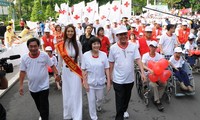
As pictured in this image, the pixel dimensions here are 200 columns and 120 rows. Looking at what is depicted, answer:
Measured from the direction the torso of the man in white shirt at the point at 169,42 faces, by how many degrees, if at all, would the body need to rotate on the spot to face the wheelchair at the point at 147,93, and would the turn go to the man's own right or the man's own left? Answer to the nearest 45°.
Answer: approximately 45° to the man's own right

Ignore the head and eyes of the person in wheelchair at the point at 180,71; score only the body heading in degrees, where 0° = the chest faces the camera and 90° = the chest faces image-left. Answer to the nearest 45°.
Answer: approximately 315°

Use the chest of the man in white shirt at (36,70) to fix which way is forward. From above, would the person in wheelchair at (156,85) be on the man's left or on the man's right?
on the man's left

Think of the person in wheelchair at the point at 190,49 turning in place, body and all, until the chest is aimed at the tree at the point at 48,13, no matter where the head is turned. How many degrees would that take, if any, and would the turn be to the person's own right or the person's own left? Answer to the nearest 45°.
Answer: approximately 180°

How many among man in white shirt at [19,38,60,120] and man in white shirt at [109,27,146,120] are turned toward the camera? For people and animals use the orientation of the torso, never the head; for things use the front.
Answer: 2

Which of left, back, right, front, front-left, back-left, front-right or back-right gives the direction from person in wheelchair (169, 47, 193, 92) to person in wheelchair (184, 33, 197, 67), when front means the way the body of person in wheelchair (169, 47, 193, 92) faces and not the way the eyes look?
back-left

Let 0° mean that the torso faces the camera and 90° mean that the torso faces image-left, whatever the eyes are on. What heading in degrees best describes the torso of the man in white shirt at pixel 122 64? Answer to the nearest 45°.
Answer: approximately 0°

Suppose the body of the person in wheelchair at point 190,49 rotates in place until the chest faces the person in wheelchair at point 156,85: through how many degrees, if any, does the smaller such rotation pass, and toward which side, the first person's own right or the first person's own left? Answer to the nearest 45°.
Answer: approximately 45° to the first person's own right

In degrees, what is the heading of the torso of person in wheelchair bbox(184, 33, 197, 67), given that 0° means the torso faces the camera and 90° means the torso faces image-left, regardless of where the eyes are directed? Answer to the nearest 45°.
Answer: approximately 315°

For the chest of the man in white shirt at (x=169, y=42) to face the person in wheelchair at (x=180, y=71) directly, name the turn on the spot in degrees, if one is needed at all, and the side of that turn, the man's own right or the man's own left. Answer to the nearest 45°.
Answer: approximately 45° to the man's own right

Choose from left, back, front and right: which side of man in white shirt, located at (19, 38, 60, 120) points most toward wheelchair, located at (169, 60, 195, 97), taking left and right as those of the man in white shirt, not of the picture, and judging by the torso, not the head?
left

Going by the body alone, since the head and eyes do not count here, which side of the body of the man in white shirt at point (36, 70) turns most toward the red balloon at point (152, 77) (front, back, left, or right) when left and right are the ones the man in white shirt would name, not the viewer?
left
